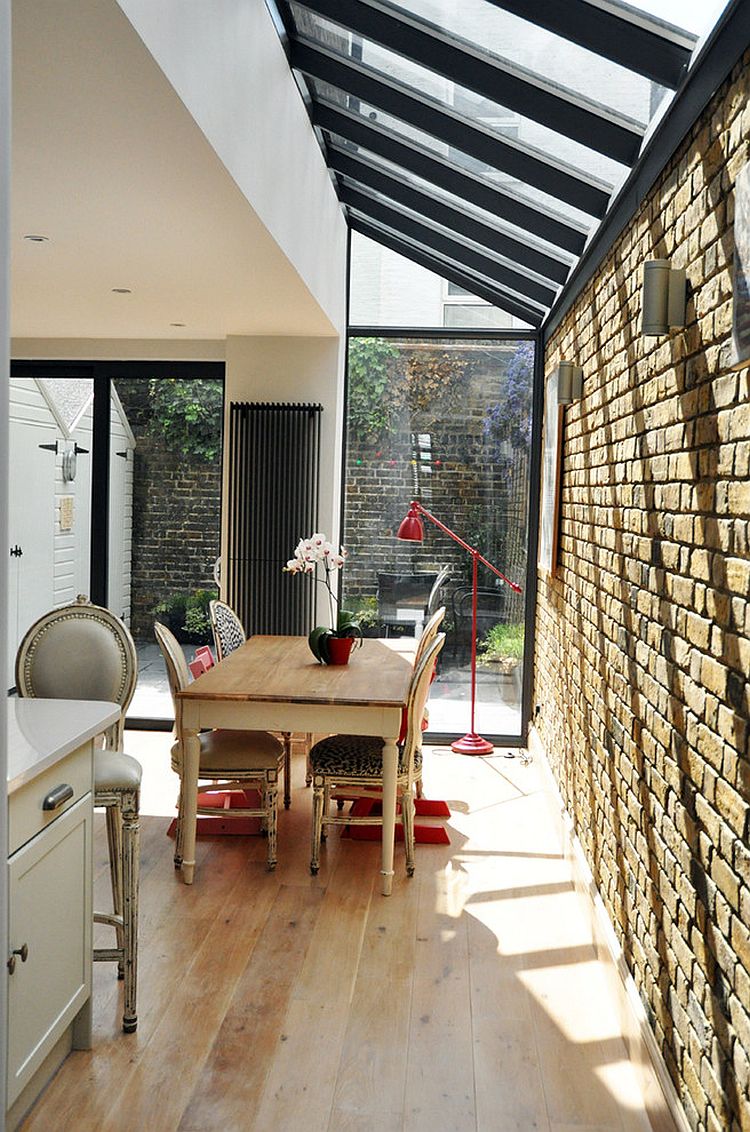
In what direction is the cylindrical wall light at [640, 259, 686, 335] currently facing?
to the viewer's left

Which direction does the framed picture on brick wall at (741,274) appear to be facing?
to the viewer's left

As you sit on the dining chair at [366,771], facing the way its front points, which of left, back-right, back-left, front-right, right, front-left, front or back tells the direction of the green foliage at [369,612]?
right

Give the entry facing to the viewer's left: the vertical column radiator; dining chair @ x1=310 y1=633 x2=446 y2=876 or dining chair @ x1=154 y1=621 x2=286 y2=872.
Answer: dining chair @ x1=310 y1=633 x2=446 y2=876

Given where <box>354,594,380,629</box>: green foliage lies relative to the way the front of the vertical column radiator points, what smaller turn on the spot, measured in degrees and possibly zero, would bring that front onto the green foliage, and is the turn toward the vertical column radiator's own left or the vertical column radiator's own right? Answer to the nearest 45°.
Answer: approximately 135° to the vertical column radiator's own left

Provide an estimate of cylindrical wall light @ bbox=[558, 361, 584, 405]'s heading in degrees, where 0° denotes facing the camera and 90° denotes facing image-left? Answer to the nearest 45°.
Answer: approximately 90°

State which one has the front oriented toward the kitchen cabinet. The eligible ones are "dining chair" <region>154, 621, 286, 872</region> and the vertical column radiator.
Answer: the vertical column radiator

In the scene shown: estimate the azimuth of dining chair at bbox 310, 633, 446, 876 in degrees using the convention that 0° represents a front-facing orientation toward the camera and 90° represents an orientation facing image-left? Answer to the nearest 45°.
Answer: approximately 90°

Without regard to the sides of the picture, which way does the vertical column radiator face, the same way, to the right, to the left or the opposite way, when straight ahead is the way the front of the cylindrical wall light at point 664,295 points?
to the left

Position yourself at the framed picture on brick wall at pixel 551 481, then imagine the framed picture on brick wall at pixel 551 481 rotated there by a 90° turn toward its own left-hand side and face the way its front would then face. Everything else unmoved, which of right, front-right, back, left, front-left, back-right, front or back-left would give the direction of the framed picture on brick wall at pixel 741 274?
front

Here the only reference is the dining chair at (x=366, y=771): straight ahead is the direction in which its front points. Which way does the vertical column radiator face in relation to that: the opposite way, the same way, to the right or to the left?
to the left

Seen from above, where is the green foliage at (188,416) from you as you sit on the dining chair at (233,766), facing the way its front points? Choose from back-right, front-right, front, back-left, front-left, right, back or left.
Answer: left

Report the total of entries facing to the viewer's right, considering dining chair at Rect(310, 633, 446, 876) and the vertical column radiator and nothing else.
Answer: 0

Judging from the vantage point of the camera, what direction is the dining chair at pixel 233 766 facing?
facing to the right of the viewer

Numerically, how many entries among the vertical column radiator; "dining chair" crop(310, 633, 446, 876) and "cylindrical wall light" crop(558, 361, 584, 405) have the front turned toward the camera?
1

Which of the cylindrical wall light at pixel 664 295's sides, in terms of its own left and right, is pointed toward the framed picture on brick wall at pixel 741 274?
left
